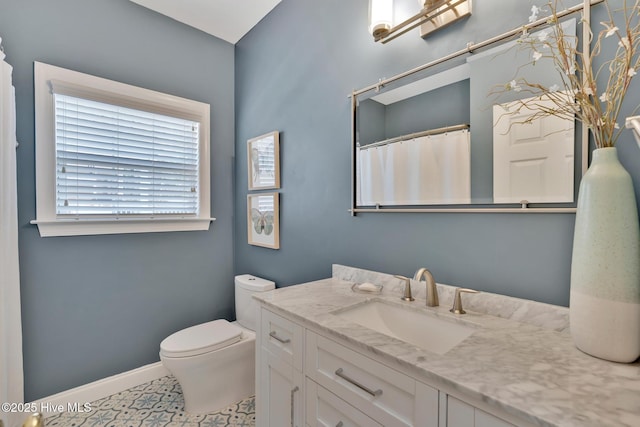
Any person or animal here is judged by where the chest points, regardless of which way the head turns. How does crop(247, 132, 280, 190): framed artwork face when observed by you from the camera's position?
facing the viewer and to the left of the viewer

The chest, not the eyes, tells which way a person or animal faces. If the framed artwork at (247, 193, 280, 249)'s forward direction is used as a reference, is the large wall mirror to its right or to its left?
on its left

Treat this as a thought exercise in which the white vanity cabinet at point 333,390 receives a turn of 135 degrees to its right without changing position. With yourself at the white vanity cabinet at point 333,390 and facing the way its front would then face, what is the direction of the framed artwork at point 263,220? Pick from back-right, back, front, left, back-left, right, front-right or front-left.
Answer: front-left

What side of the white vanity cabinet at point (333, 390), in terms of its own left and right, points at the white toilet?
right

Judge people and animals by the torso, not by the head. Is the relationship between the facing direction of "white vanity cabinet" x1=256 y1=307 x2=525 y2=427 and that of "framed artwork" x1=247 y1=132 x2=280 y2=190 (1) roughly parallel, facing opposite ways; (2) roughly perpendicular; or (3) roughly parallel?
roughly parallel

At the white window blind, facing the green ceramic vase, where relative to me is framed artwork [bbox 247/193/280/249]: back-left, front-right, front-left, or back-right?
front-left

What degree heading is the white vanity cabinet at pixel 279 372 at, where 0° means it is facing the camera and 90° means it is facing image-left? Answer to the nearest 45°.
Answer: approximately 45°

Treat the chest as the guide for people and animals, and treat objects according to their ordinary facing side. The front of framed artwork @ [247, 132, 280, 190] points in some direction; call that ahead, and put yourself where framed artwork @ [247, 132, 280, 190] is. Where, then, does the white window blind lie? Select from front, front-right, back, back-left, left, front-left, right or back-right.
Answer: front-right

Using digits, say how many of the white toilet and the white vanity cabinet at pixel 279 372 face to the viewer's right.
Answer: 0

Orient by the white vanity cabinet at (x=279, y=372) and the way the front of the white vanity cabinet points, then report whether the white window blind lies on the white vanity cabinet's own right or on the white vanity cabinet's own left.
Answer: on the white vanity cabinet's own right

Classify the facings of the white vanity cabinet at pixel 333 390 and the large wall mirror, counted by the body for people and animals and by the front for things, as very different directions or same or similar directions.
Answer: same or similar directions

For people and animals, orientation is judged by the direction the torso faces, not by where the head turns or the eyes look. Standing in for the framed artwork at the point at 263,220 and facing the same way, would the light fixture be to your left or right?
on your left

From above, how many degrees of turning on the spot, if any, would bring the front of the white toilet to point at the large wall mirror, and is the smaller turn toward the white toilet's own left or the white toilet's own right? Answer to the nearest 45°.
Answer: approximately 90° to the white toilet's own left

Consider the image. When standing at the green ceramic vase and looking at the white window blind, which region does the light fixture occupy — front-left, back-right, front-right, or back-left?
front-right
